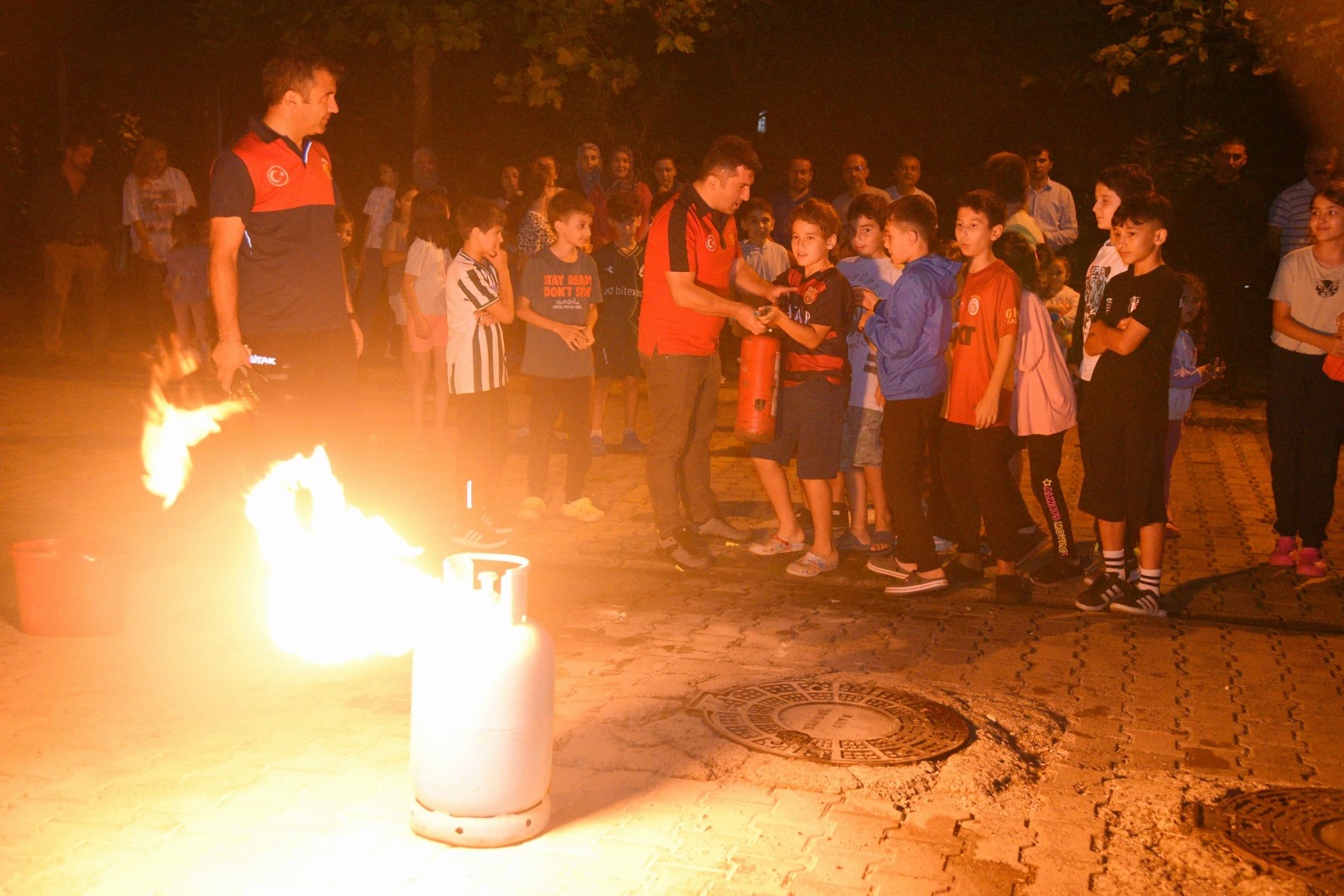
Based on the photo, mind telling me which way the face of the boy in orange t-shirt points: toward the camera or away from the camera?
toward the camera

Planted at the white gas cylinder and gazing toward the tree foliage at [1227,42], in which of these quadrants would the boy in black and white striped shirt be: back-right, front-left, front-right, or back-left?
front-left

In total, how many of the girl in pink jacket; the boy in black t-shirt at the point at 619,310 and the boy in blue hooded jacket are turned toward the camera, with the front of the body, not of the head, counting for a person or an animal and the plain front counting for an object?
1

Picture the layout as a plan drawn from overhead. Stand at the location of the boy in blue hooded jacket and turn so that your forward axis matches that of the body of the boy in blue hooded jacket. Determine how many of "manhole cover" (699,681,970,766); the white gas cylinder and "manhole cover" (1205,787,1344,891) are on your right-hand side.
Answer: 0

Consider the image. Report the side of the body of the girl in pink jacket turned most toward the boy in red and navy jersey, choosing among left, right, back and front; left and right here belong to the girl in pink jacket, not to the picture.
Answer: front

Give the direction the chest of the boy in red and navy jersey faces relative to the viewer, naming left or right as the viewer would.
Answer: facing the viewer and to the left of the viewer

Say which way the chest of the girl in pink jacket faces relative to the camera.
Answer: to the viewer's left

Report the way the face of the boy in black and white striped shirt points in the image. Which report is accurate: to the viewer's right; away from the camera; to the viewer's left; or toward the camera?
to the viewer's right

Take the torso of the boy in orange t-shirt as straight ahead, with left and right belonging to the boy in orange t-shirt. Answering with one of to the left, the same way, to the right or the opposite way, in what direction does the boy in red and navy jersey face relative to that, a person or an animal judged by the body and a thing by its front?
the same way

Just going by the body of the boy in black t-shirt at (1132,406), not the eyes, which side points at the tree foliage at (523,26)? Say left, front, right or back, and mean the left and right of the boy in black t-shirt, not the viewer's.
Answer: right

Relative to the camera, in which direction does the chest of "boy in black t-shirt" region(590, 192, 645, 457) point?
toward the camera

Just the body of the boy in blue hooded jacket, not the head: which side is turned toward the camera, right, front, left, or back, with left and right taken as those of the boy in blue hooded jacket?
left

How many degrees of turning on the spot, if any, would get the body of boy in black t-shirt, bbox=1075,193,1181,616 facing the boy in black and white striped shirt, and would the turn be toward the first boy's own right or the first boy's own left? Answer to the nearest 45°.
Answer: approximately 45° to the first boy's own right

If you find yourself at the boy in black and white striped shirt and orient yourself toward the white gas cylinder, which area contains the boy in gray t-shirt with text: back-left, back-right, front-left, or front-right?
back-left

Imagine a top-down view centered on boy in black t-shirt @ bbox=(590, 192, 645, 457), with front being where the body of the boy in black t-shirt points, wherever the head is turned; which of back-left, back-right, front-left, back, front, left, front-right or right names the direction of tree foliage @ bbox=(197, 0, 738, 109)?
back

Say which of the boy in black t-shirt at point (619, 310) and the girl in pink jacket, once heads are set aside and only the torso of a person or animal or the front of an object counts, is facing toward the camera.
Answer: the boy in black t-shirt
